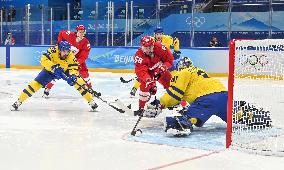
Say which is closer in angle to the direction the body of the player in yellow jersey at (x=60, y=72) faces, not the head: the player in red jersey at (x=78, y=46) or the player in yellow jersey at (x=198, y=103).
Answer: the player in yellow jersey

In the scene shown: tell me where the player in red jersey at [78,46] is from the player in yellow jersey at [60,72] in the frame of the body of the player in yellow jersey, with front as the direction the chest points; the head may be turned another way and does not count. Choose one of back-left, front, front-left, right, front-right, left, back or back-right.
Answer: back-left

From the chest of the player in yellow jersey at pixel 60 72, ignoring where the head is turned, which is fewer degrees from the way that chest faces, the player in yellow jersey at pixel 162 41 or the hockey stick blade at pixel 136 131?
the hockey stick blade

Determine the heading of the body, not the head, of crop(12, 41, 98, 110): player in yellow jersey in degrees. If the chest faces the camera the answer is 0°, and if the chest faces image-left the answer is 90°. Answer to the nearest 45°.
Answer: approximately 315°

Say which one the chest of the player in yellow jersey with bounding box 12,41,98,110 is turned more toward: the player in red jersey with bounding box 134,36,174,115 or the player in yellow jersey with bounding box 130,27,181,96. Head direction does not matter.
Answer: the player in red jersey

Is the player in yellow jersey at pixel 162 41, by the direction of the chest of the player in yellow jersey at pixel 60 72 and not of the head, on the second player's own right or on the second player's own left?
on the second player's own left
